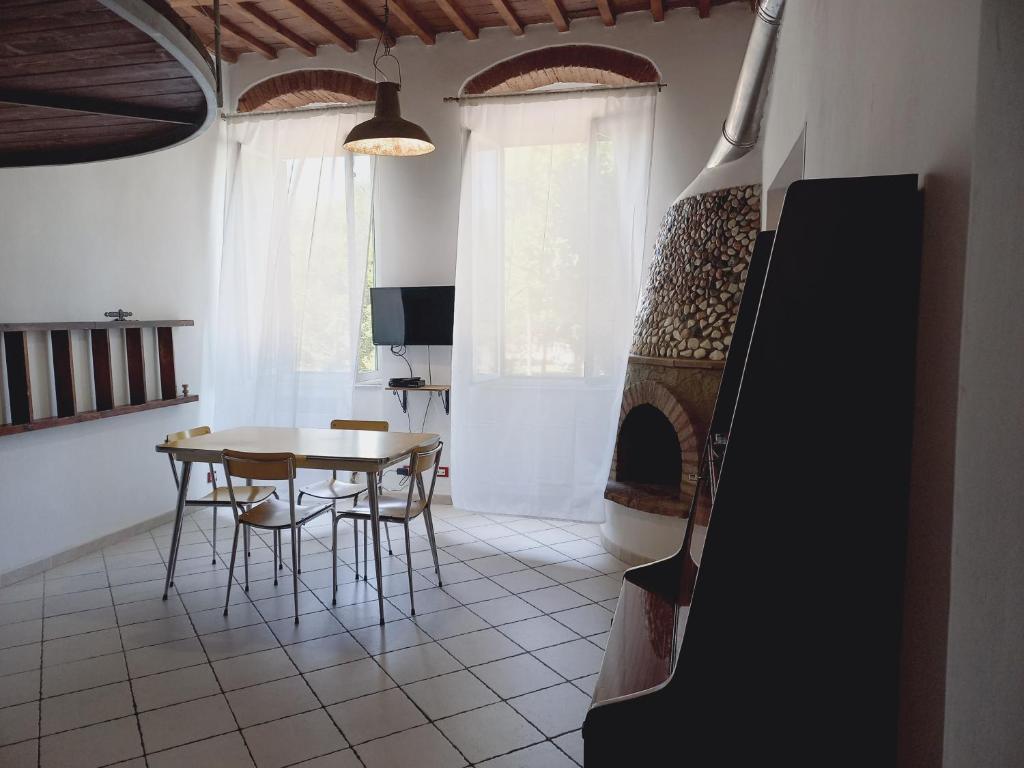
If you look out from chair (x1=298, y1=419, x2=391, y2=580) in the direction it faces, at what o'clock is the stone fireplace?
The stone fireplace is roughly at 8 o'clock from the chair.

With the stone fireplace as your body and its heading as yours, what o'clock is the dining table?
The dining table is roughly at 1 o'clock from the stone fireplace.

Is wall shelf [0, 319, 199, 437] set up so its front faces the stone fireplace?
yes

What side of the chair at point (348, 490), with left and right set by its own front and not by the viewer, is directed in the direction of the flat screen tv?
back

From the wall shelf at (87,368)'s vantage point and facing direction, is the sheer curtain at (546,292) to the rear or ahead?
ahead

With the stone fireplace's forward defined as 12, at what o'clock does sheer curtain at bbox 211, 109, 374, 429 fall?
The sheer curtain is roughly at 2 o'clock from the stone fireplace.

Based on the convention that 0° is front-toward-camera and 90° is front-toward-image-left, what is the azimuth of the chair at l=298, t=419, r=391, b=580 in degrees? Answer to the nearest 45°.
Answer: approximately 45°

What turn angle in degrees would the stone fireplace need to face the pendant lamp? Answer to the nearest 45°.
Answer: approximately 45° to its right

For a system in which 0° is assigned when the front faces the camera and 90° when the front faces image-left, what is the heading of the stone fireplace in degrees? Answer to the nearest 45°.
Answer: approximately 45°

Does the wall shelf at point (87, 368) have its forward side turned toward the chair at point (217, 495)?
yes
